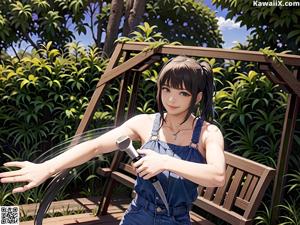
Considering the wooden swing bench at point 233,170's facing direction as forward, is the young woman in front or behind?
in front

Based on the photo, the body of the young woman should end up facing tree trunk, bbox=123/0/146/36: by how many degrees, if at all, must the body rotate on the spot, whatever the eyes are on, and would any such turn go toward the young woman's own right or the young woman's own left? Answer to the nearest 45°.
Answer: approximately 180°

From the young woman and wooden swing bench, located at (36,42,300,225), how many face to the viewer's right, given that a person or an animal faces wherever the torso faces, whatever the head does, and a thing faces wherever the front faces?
0

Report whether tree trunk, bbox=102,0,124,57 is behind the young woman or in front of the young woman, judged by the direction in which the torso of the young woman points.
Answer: behind

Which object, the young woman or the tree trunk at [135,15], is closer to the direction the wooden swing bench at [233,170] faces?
the young woman

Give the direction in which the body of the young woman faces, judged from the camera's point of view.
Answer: toward the camera

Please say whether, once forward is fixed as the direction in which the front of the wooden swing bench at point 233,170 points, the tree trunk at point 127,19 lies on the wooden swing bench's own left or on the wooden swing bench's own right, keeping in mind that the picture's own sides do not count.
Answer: on the wooden swing bench's own right

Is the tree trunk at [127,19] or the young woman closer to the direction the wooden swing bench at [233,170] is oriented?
the young woman
